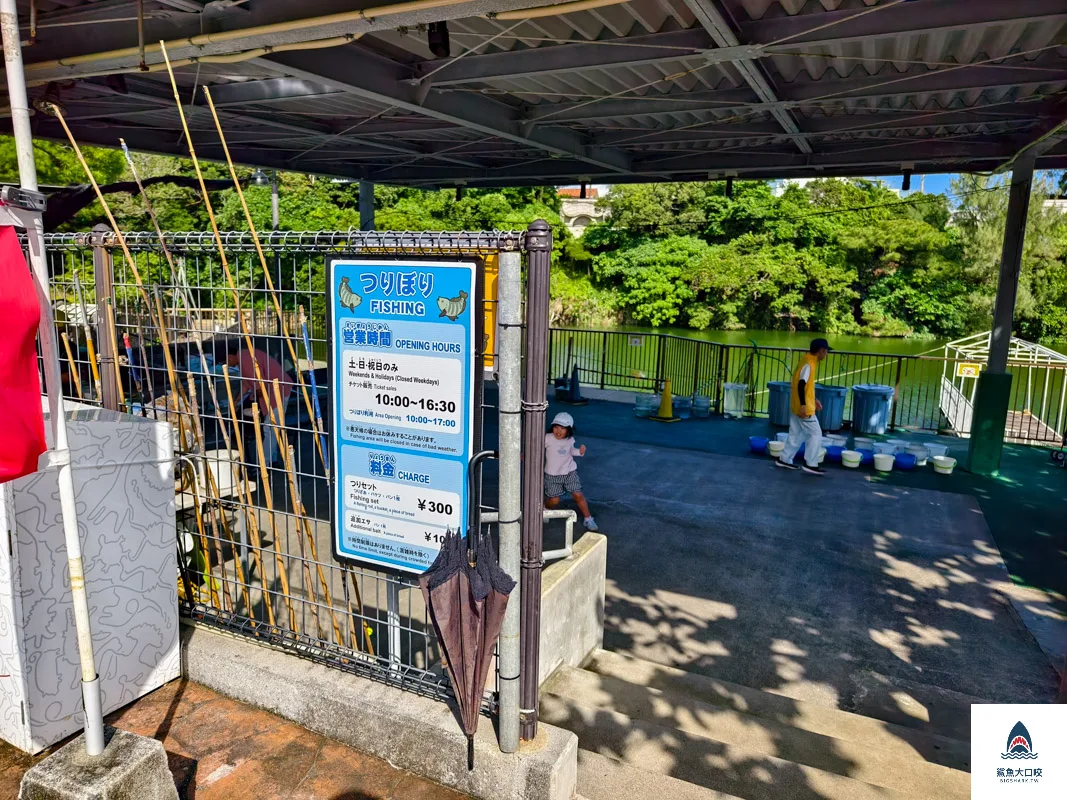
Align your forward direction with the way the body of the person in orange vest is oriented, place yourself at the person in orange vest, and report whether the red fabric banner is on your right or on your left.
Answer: on your right

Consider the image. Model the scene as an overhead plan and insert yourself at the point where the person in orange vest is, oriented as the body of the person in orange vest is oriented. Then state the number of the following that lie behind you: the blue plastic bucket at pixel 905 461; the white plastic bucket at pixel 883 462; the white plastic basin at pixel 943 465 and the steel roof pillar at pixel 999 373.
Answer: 0

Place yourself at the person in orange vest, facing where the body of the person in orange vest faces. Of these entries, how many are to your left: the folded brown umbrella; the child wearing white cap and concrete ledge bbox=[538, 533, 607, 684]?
0

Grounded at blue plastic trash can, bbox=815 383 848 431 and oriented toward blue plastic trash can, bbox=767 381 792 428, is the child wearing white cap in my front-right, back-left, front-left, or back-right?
front-left
